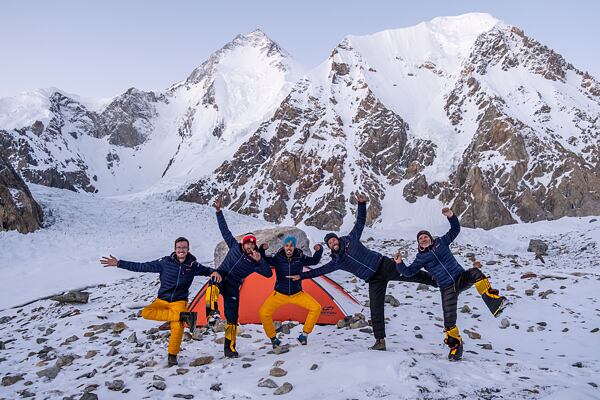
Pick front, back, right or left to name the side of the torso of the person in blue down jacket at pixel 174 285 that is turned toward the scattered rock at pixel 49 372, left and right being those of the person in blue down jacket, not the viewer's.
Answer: right

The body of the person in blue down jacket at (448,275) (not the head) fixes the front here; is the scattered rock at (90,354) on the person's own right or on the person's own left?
on the person's own right

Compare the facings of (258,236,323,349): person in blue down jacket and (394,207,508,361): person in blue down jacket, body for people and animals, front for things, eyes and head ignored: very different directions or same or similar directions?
same or similar directions

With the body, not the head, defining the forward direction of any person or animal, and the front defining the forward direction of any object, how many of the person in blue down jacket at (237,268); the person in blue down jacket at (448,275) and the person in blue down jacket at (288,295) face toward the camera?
3

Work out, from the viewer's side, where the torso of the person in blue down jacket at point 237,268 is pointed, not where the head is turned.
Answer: toward the camera

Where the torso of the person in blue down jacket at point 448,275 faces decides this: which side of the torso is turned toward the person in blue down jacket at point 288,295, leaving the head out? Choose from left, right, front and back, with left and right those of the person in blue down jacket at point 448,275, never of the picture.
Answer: right

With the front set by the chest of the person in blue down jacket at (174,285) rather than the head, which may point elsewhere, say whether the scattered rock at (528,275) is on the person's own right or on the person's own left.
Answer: on the person's own left

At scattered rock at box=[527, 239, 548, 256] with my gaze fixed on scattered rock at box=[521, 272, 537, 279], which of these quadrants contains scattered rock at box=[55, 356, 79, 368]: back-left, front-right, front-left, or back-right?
front-right

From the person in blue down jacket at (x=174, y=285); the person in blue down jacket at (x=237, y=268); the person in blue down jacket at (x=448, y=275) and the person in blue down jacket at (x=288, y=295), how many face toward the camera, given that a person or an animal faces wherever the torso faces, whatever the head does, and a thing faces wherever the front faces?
4

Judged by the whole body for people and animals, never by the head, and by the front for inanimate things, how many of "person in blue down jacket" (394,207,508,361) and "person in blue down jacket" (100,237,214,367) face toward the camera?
2

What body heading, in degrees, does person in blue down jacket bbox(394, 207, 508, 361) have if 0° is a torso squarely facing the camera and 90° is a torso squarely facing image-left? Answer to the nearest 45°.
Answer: approximately 0°
